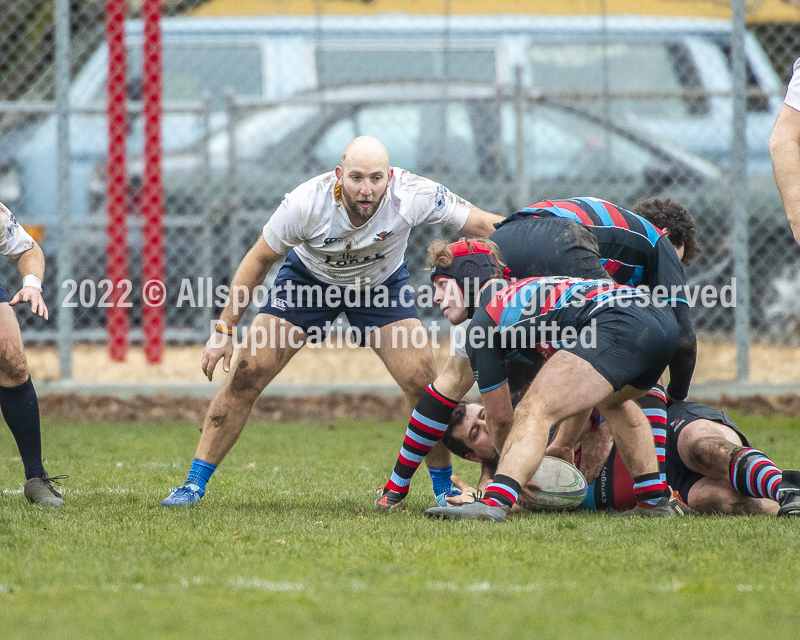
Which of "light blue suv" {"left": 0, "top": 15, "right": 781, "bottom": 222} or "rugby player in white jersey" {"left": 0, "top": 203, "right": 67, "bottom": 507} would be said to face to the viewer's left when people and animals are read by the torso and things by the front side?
the light blue suv

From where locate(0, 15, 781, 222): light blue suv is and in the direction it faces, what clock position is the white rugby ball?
The white rugby ball is roughly at 9 o'clock from the light blue suv.

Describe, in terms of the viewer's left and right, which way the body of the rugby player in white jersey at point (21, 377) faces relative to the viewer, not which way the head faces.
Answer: facing the viewer and to the right of the viewer

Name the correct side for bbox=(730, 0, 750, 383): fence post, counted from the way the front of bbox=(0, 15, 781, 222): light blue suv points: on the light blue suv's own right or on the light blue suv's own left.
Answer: on the light blue suv's own left

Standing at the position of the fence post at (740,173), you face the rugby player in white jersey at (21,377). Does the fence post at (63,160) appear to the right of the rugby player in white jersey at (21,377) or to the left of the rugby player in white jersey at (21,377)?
right

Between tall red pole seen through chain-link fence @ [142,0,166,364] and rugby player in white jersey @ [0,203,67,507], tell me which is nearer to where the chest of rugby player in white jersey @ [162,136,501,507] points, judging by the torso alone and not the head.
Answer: the rugby player in white jersey

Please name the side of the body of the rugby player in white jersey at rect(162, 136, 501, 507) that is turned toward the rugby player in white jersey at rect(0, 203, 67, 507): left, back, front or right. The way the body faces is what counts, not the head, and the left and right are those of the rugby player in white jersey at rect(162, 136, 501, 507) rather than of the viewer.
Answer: right

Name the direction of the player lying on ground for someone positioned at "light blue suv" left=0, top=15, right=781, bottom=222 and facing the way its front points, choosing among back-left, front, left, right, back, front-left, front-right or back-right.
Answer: left

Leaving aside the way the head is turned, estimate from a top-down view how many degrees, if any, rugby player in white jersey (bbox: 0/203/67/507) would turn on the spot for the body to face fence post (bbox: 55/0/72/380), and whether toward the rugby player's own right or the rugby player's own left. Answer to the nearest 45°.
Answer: approximately 135° to the rugby player's own left

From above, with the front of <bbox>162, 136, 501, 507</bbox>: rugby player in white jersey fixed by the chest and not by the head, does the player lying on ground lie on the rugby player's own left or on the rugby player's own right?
on the rugby player's own left

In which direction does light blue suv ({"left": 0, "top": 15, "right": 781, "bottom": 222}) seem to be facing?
to the viewer's left

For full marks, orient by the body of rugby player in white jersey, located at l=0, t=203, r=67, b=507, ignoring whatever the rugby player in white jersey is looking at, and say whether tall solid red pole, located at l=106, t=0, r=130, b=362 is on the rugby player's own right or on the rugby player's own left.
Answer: on the rugby player's own left
